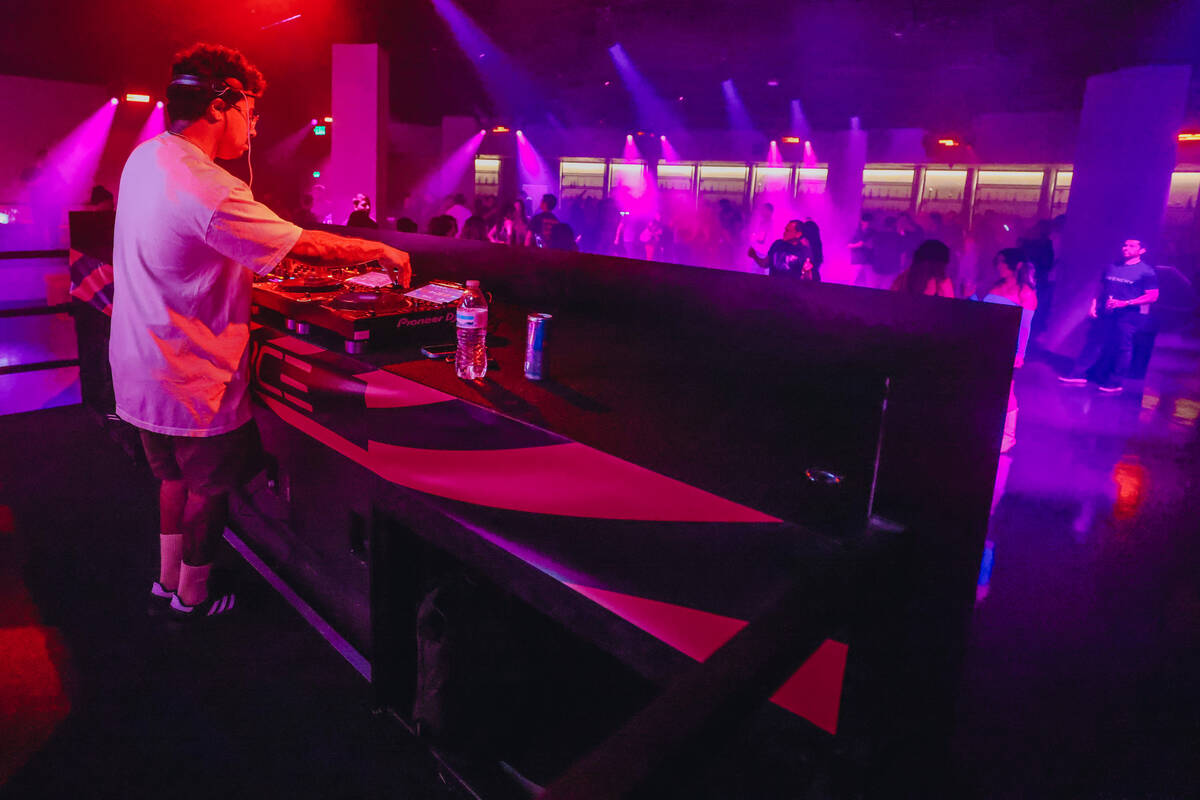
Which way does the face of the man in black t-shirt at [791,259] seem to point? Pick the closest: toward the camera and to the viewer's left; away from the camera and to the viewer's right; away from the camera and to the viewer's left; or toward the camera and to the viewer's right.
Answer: toward the camera and to the viewer's left

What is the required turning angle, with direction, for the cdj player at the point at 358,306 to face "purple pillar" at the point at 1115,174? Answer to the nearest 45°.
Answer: approximately 180°

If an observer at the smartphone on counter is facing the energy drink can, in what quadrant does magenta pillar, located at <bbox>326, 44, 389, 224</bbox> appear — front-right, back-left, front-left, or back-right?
back-left

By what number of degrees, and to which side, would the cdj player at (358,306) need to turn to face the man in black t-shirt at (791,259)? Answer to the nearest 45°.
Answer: approximately 180°

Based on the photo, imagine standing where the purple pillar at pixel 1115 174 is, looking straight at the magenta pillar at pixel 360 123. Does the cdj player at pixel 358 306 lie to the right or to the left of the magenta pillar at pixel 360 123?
left

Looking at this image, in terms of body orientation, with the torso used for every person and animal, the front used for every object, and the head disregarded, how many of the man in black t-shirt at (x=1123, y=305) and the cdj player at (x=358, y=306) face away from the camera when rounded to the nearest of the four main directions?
0
